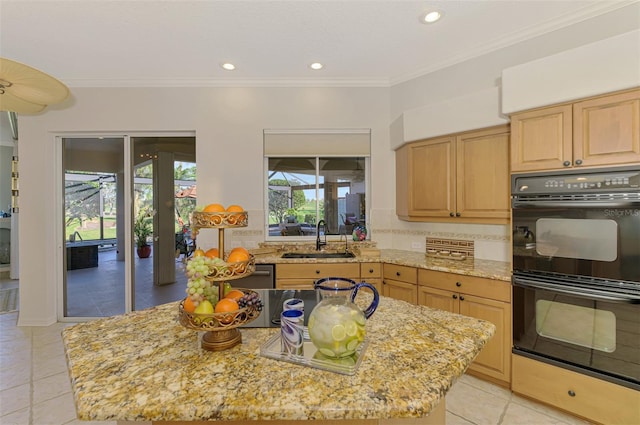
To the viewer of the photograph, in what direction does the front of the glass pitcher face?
facing to the left of the viewer

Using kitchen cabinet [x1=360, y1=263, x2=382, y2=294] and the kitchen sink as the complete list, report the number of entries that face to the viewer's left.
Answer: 0

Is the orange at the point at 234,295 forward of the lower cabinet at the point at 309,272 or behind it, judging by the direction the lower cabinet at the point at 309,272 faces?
forward

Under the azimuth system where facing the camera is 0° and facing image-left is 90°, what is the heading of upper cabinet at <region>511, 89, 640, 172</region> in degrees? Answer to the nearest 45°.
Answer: approximately 45°

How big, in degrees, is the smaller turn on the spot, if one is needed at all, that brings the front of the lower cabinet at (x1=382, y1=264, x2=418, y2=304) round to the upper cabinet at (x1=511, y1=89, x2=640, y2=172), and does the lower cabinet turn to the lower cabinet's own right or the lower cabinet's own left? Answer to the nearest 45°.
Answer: approximately 90° to the lower cabinet's own left

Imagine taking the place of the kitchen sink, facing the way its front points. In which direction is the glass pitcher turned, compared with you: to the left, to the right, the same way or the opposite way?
to the right

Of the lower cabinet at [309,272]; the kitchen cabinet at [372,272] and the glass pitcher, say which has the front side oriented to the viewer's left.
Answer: the glass pitcher
